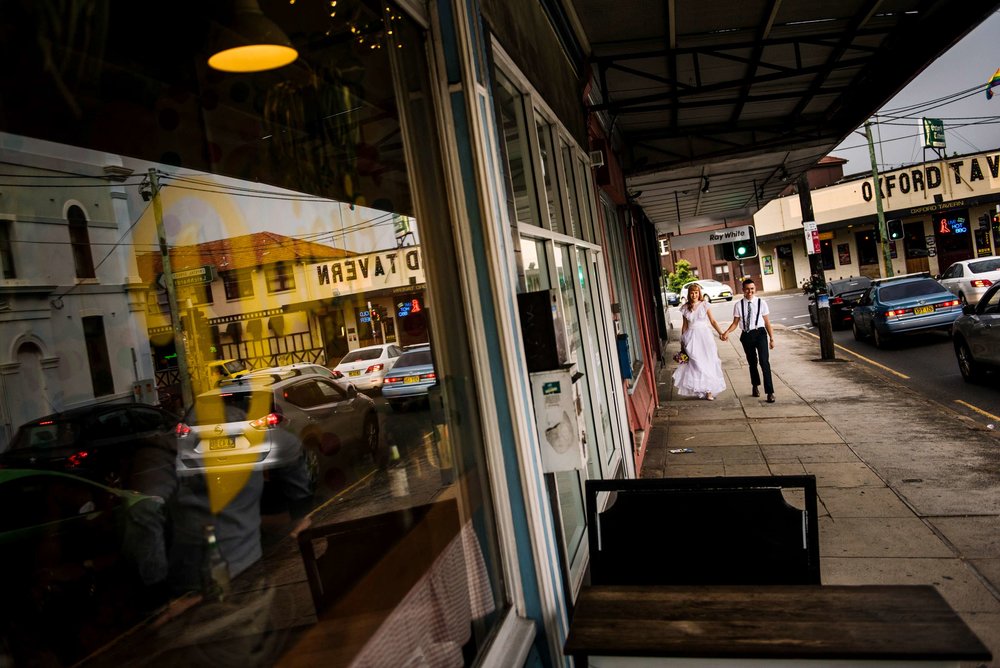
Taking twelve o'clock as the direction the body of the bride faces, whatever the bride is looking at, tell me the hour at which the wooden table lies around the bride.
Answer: The wooden table is roughly at 12 o'clock from the bride.

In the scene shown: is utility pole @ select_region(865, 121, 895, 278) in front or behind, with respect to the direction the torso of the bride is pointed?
behind

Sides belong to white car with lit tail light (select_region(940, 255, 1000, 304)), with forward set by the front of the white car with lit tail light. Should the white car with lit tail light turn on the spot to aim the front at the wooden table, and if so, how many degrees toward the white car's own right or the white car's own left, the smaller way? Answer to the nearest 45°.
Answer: approximately 135° to the white car's own left

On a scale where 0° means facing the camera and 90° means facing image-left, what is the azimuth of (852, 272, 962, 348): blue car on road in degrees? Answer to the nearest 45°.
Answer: approximately 135°

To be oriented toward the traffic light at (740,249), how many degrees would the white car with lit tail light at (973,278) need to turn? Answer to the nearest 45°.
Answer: approximately 90° to its left

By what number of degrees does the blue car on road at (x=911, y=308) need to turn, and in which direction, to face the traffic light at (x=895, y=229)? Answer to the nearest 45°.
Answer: approximately 45° to its right

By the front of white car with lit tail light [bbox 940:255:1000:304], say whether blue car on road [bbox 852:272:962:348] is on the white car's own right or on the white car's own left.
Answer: on the white car's own left

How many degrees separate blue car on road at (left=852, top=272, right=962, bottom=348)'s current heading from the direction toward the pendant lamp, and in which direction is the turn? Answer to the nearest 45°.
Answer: approximately 135° to its left
